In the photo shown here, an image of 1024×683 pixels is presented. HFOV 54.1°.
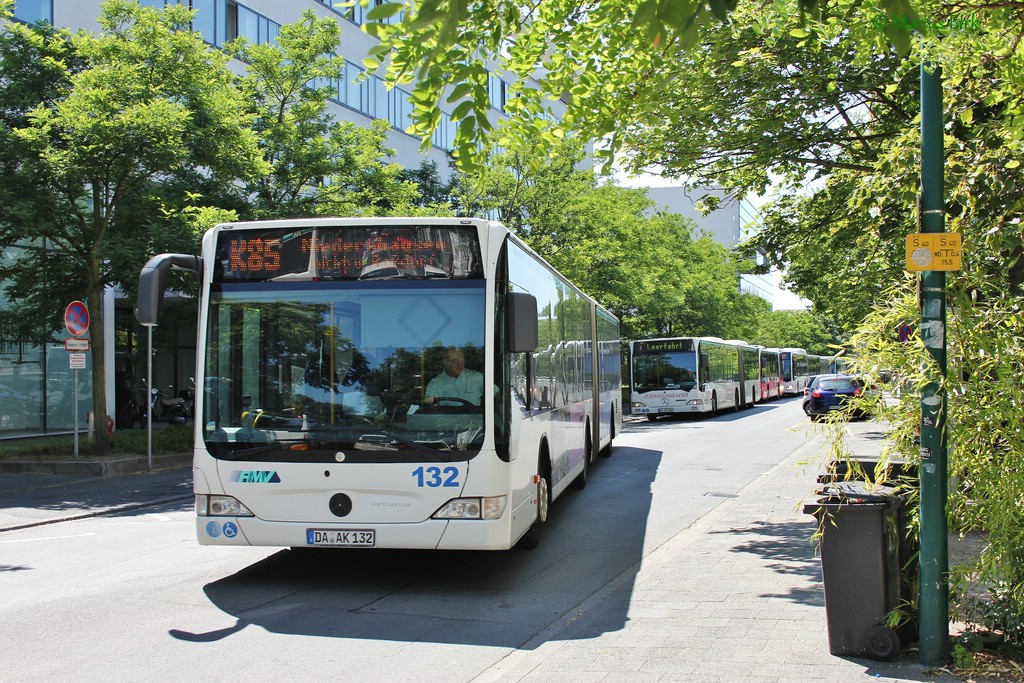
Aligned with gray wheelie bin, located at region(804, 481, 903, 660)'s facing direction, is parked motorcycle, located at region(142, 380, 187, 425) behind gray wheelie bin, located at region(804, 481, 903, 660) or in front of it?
in front

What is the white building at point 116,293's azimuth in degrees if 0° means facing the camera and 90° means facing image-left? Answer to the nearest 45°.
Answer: approximately 315°

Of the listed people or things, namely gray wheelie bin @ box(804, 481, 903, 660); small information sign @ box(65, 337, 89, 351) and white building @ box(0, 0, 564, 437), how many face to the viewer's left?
1

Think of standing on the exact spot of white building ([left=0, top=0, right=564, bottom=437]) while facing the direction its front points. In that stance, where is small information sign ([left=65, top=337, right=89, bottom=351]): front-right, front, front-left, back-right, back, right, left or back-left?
front-right

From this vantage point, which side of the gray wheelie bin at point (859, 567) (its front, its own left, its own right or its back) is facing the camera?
left

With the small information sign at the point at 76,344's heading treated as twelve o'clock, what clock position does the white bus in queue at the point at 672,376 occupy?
The white bus in queue is roughly at 8 o'clock from the small information sign.

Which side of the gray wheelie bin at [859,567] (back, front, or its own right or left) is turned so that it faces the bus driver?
front

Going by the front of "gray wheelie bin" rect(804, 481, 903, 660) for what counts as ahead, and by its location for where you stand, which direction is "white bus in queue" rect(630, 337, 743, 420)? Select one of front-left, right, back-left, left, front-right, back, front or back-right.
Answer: right

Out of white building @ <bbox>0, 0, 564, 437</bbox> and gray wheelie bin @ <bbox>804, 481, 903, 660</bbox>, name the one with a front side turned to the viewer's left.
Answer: the gray wheelie bin

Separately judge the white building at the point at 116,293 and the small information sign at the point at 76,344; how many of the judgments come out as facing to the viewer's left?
0

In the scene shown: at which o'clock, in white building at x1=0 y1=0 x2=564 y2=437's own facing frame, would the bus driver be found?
The bus driver is roughly at 1 o'clock from the white building.

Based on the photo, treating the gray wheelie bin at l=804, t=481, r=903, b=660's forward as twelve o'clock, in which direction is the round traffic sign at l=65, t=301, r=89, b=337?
The round traffic sign is roughly at 1 o'clock from the gray wheelie bin.

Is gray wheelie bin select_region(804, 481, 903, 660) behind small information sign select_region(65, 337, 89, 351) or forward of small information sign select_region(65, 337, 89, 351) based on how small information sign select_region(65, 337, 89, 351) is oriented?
forward

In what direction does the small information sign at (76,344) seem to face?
toward the camera

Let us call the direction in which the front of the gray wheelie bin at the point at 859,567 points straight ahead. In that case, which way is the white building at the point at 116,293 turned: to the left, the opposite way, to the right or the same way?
the opposite way
